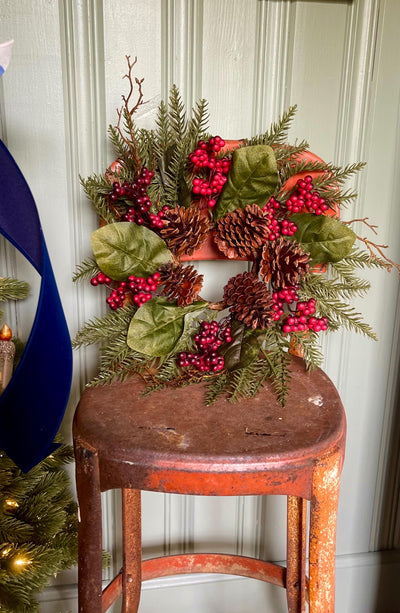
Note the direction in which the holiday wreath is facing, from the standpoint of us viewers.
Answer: facing the viewer
